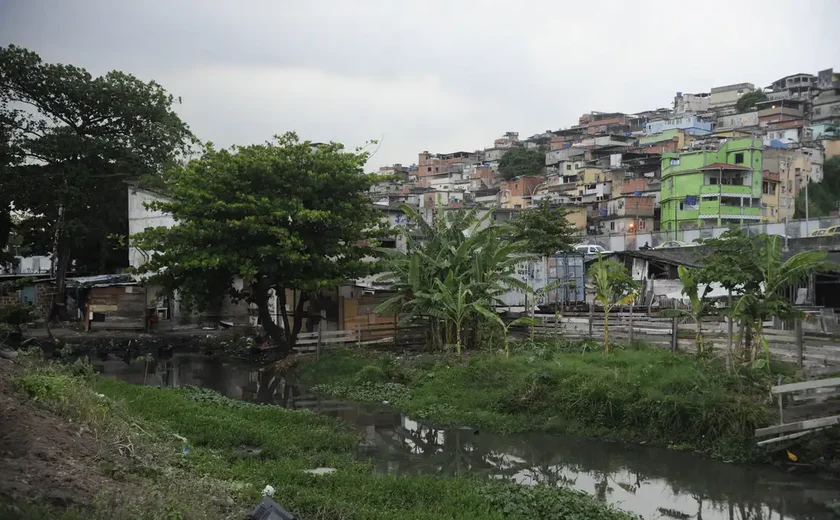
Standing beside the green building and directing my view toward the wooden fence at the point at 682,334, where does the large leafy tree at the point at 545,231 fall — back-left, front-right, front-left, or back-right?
front-right

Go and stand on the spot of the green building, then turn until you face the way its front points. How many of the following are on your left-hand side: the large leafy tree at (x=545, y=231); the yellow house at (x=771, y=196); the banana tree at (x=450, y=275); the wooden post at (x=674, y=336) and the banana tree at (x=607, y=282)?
1

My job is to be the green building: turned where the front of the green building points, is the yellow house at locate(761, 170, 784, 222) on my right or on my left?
on my left

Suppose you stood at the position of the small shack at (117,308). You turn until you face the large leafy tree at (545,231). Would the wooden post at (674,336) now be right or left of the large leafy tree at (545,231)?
right

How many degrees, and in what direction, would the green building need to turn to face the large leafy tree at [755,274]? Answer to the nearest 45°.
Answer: approximately 45° to its right

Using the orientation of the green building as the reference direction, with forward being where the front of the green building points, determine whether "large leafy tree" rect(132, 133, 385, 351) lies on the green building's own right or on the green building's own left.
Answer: on the green building's own right

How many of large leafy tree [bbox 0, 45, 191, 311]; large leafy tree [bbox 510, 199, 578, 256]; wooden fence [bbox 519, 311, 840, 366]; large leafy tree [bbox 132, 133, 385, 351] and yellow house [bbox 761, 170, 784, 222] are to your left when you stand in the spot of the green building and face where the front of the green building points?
1

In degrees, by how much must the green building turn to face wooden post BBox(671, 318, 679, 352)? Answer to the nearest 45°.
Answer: approximately 45° to its right

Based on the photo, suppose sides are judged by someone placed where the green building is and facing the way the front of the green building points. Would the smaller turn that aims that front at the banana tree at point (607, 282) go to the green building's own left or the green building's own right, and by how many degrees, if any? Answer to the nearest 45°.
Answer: approximately 45° to the green building's own right

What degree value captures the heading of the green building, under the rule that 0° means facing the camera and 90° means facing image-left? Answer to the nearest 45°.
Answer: approximately 315°

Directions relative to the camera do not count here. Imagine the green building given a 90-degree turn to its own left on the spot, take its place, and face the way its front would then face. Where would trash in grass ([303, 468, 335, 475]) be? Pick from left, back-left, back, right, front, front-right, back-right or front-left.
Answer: back-right
